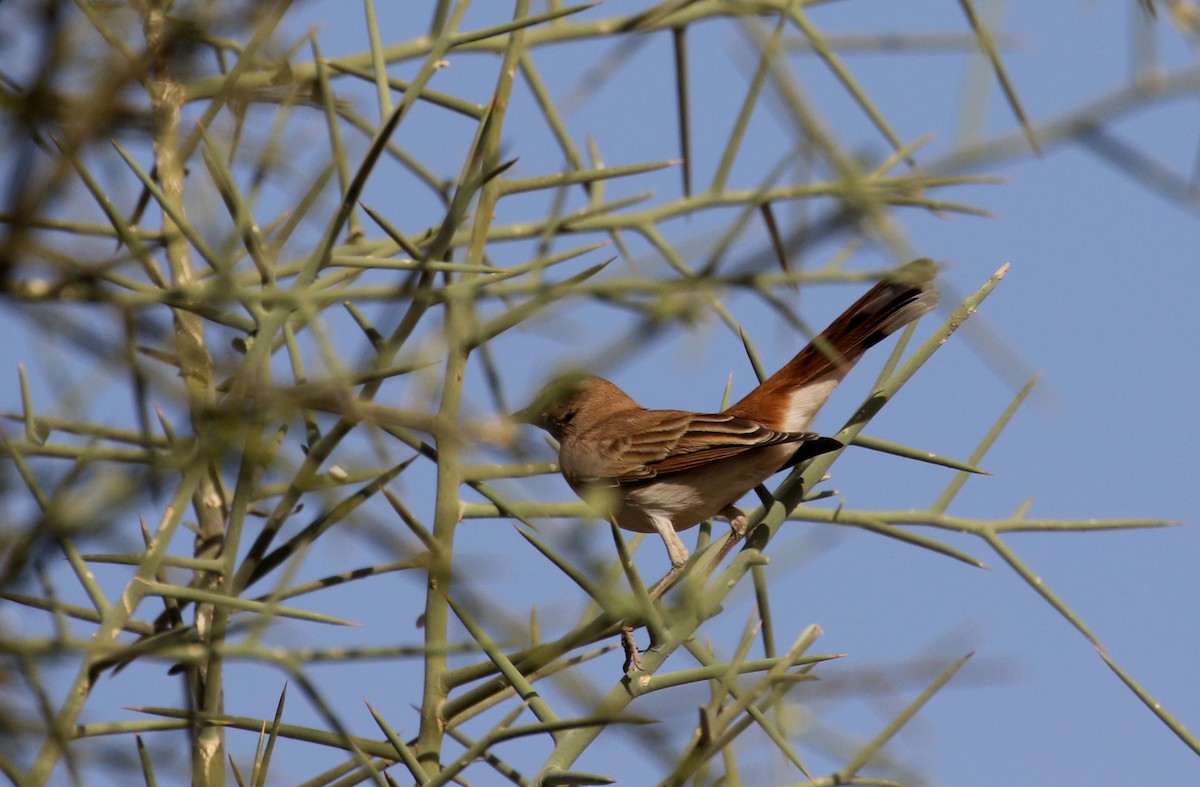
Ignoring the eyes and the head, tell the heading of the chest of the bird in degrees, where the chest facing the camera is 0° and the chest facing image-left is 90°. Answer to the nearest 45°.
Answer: approximately 90°
